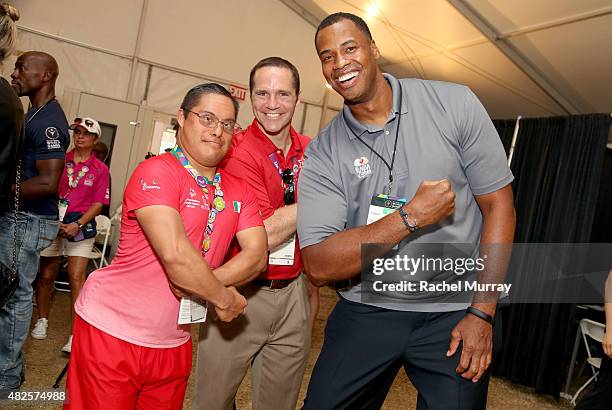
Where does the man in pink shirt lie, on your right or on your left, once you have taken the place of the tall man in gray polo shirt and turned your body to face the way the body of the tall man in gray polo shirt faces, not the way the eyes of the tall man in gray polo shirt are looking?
on your right

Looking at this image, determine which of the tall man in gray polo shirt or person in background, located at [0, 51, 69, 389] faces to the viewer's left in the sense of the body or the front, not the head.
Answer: the person in background

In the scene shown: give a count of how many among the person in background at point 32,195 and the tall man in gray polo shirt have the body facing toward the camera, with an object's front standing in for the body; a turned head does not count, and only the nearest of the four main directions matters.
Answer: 1

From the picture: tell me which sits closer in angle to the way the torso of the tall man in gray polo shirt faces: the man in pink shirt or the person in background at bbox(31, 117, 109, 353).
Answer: the man in pink shirt

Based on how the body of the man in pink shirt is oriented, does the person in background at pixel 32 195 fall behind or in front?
behind

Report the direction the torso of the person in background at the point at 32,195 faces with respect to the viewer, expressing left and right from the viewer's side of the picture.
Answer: facing to the left of the viewer
